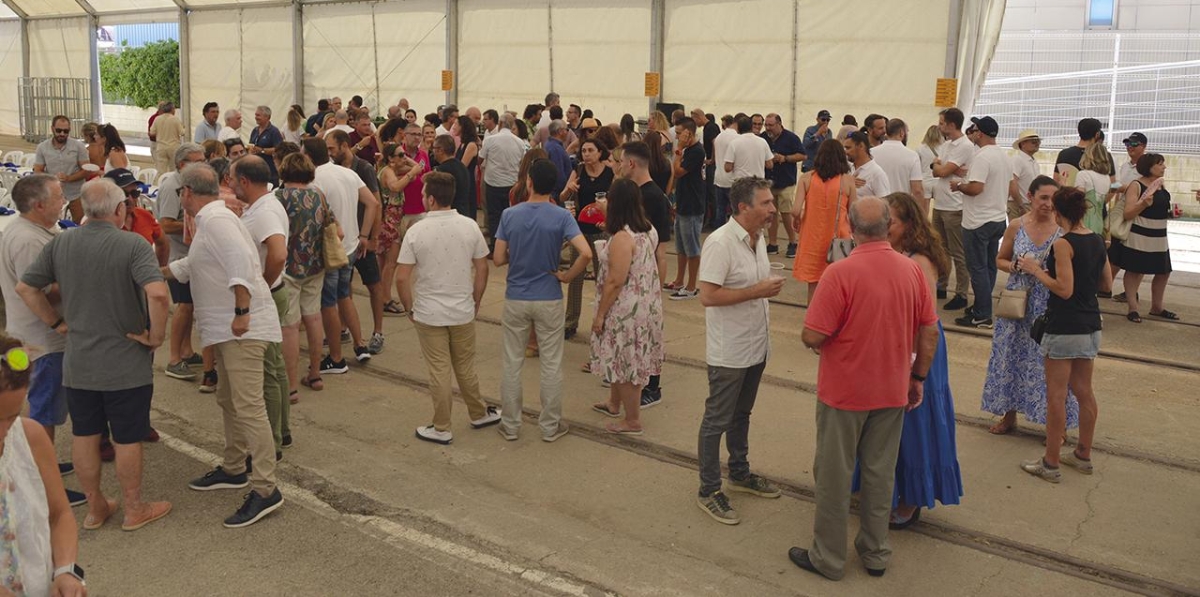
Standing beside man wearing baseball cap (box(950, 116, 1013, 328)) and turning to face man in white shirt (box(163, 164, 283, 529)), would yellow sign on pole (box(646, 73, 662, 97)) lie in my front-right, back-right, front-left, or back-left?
back-right

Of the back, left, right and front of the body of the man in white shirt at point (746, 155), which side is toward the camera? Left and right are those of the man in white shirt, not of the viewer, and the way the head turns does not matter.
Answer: back

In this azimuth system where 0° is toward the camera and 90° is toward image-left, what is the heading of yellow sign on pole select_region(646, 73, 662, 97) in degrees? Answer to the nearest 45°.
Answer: approximately 0°

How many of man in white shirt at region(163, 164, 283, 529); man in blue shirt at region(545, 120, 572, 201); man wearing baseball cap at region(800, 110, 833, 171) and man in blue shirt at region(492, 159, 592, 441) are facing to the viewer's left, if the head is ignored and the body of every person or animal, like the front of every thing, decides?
1

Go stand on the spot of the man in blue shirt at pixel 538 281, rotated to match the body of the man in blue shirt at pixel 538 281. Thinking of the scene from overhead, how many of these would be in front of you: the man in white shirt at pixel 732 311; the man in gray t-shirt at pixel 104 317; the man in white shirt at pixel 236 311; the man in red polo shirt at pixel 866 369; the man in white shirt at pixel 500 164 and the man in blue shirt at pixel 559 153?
2

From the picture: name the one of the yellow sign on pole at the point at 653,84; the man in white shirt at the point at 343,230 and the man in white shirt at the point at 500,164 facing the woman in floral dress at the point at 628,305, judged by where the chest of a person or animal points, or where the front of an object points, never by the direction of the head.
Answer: the yellow sign on pole

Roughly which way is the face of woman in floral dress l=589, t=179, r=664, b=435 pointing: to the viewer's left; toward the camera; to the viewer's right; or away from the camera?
away from the camera

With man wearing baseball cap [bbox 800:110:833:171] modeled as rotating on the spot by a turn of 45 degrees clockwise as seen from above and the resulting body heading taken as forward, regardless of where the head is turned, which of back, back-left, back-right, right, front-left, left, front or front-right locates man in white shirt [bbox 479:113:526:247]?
front-right

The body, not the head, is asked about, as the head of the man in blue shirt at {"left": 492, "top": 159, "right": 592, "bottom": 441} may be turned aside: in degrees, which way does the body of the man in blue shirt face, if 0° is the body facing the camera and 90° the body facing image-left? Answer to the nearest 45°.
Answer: approximately 180°

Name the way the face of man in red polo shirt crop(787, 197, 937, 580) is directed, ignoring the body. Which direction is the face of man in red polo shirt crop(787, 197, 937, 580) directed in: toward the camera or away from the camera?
away from the camera

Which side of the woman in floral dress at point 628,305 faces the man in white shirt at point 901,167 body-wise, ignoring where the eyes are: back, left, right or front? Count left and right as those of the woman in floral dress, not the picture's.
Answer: right
